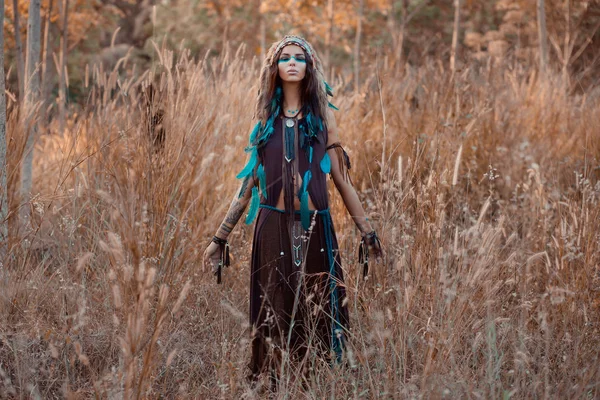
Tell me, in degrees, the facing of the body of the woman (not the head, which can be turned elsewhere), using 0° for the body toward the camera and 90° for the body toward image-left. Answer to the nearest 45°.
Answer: approximately 0°

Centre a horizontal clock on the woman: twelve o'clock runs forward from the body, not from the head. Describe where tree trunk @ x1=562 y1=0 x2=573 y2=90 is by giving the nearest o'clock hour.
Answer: The tree trunk is roughly at 7 o'clock from the woman.
